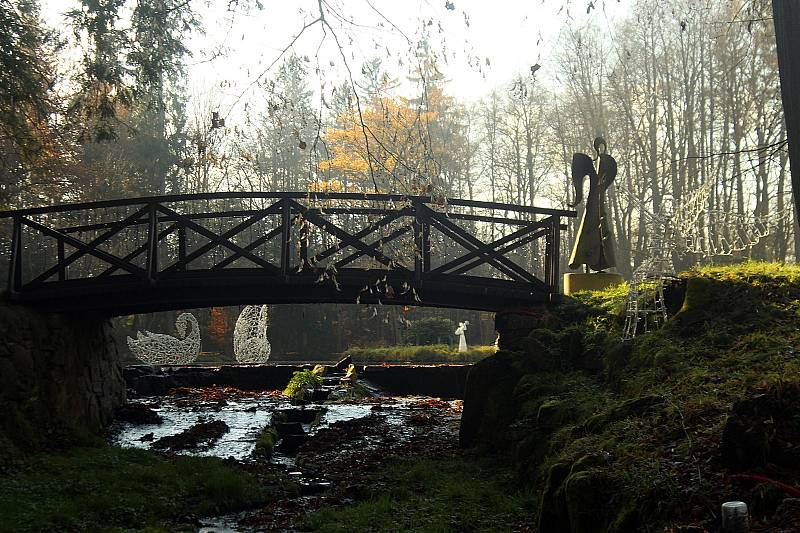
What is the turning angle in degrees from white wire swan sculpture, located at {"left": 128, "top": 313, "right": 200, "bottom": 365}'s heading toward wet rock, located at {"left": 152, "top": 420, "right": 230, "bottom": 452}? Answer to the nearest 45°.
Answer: approximately 90° to its right

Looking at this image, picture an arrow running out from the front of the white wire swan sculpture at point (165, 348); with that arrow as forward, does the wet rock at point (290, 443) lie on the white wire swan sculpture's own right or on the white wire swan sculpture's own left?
on the white wire swan sculpture's own right

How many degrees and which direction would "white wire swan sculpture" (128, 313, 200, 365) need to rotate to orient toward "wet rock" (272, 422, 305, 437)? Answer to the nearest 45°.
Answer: approximately 90° to its right

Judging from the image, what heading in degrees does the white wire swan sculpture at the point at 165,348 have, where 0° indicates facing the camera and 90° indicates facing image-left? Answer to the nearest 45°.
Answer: approximately 270°

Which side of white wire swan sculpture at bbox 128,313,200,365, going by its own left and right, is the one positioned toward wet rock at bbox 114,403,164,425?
right

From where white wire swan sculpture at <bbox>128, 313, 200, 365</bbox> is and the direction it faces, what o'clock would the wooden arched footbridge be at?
The wooden arched footbridge is roughly at 3 o'clock from the white wire swan sculpture.

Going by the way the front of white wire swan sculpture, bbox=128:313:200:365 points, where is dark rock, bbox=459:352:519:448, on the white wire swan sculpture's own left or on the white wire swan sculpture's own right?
on the white wire swan sculpture's own right

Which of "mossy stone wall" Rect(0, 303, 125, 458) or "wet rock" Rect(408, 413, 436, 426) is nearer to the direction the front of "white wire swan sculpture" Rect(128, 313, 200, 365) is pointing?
the wet rock

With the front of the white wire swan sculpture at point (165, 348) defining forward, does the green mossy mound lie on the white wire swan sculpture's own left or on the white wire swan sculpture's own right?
on the white wire swan sculpture's own right
